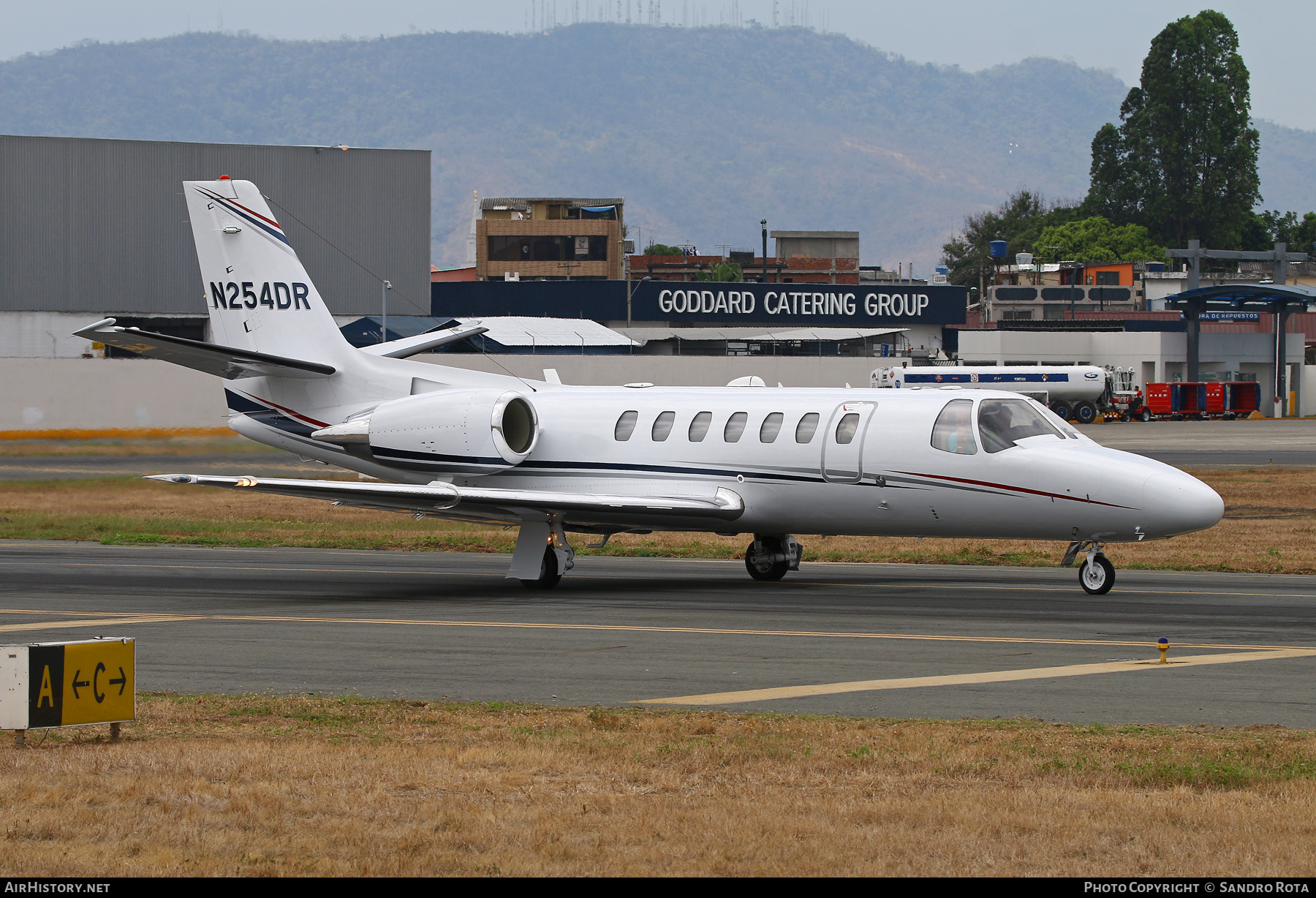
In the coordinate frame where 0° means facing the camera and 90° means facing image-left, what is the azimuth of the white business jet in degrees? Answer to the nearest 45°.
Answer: approximately 315°
